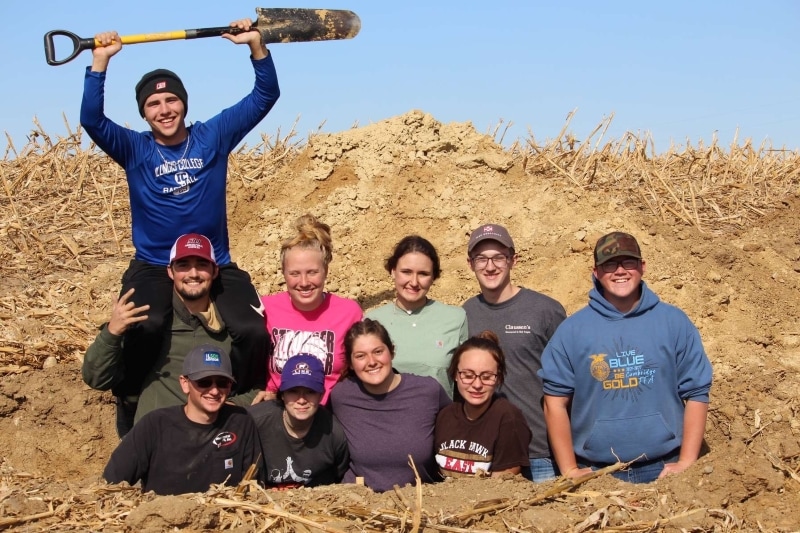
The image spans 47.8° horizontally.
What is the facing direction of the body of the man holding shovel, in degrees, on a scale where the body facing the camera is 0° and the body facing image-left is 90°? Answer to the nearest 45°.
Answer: approximately 0°

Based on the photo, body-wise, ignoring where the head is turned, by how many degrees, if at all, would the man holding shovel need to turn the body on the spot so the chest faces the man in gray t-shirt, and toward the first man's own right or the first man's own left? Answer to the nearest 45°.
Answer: approximately 90° to the first man's own left
